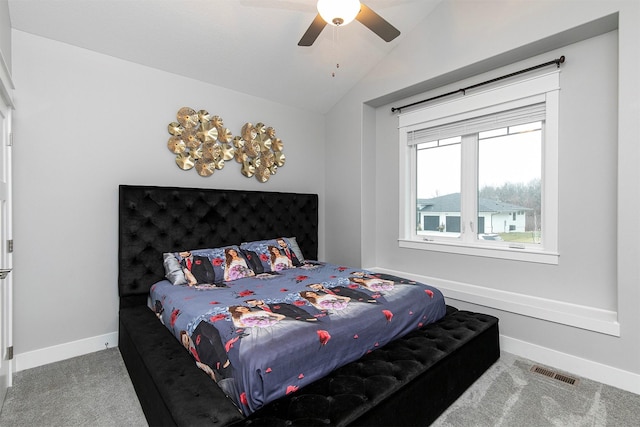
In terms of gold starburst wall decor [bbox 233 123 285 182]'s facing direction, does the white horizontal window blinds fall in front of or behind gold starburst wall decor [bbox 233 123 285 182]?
in front

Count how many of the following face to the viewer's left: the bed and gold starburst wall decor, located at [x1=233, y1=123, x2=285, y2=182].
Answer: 0

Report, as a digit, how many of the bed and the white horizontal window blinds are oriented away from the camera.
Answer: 0

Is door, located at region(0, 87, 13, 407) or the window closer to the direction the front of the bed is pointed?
the window

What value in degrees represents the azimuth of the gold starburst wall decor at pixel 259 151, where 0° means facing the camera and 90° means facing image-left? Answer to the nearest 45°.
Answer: approximately 315°

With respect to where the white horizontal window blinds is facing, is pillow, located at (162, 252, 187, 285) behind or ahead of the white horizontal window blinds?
ahead

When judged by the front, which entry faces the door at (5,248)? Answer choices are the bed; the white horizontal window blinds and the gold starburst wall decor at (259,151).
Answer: the white horizontal window blinds

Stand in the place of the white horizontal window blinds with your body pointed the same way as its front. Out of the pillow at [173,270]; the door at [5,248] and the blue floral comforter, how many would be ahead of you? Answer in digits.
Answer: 3

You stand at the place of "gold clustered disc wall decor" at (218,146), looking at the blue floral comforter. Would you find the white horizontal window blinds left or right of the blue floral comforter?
left

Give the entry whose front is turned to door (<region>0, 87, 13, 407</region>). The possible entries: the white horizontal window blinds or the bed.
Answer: the white horizontal window blinds

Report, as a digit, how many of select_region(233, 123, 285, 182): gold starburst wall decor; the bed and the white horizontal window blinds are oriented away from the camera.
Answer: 0

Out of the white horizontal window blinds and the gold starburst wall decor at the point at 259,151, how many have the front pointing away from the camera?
0

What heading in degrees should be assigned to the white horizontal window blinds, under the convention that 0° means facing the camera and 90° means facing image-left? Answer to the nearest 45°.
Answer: approximately 45°
